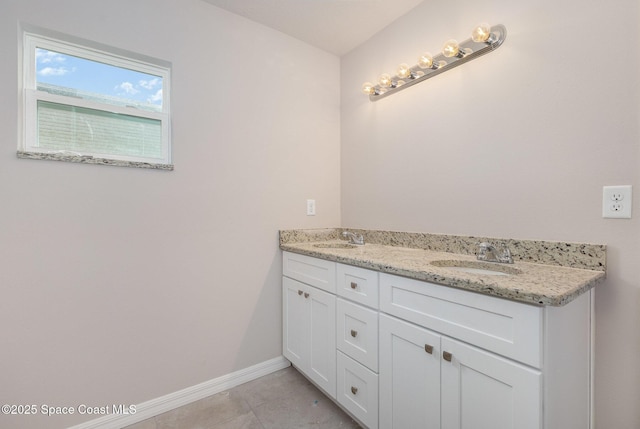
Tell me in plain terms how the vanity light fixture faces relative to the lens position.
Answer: facing the viewer and to the left of the viewer

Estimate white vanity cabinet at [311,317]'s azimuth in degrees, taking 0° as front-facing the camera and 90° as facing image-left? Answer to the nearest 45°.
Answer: approximately 45°

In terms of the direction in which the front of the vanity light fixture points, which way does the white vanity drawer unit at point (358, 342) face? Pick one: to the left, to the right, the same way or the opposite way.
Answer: the same way

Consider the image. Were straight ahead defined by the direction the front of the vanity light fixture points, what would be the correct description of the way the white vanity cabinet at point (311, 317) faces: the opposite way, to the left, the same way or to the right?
the same way

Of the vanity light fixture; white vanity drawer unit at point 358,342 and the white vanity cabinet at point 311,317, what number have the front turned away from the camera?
0

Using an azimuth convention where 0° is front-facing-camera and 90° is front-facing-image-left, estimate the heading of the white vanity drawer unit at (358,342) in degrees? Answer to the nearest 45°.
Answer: approximately 45°

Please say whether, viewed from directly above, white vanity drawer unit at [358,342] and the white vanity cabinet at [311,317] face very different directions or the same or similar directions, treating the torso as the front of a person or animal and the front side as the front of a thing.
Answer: same or similar directions

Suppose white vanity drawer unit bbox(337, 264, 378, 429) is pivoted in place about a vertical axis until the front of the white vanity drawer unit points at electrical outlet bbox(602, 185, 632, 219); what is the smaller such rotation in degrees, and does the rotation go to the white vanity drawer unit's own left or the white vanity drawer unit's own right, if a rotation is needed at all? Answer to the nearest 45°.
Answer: approximately 135° to the white vanity drawer unit's own left

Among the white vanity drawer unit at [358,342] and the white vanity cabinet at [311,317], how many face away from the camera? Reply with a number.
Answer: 0
